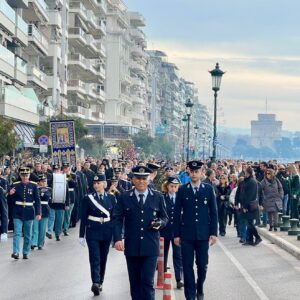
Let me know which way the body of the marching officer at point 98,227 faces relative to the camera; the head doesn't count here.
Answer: toward the camera

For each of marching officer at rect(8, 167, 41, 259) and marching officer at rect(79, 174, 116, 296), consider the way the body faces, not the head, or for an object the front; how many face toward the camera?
2

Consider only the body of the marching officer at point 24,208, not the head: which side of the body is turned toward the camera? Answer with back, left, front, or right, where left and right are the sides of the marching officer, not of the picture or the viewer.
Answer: front

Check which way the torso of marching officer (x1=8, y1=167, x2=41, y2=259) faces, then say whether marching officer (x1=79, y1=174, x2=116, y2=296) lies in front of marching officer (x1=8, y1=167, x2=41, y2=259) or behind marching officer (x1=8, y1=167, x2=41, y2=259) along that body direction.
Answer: in front
